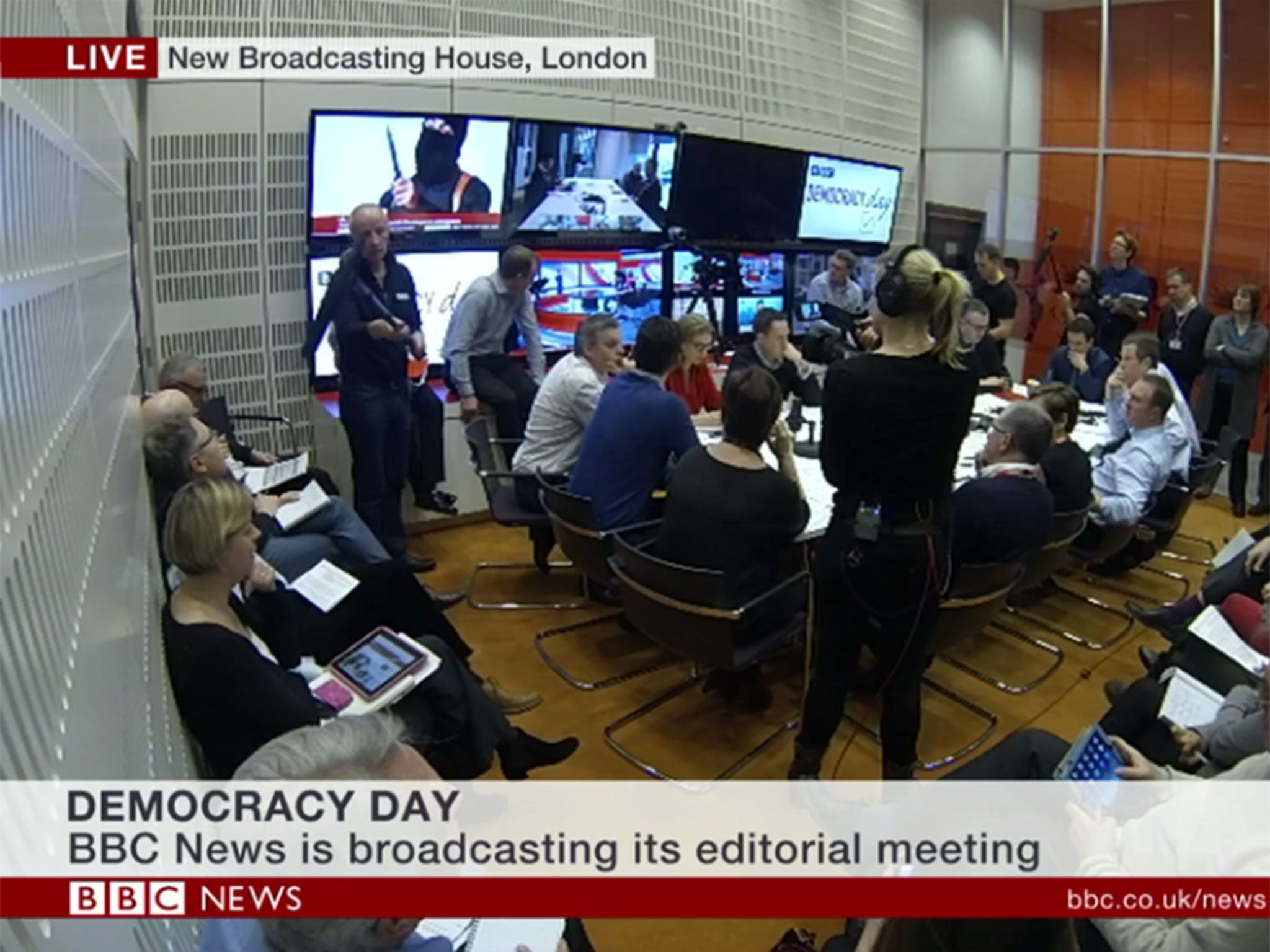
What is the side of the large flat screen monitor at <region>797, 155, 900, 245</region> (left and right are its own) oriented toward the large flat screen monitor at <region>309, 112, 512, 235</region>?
right

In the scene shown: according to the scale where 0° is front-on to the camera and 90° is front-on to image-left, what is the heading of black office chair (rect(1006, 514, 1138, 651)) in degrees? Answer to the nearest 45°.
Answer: approximately 135°

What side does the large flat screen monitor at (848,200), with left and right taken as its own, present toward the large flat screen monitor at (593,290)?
right

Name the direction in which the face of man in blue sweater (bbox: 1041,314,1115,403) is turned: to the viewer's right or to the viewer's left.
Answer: to the viewer's left

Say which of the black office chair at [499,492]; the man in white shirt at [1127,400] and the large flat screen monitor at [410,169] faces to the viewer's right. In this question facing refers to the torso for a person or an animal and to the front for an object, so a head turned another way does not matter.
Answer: the black office chair

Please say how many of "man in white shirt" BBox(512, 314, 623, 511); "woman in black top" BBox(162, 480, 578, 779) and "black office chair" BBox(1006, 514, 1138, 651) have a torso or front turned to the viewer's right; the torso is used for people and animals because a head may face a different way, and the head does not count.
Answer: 2

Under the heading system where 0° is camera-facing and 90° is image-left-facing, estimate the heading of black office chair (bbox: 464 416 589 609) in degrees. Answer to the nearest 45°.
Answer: approximately 270°

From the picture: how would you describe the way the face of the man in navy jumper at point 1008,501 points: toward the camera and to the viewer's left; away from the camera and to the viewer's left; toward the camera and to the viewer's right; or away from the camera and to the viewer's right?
away from the camera and to the viewer's left
